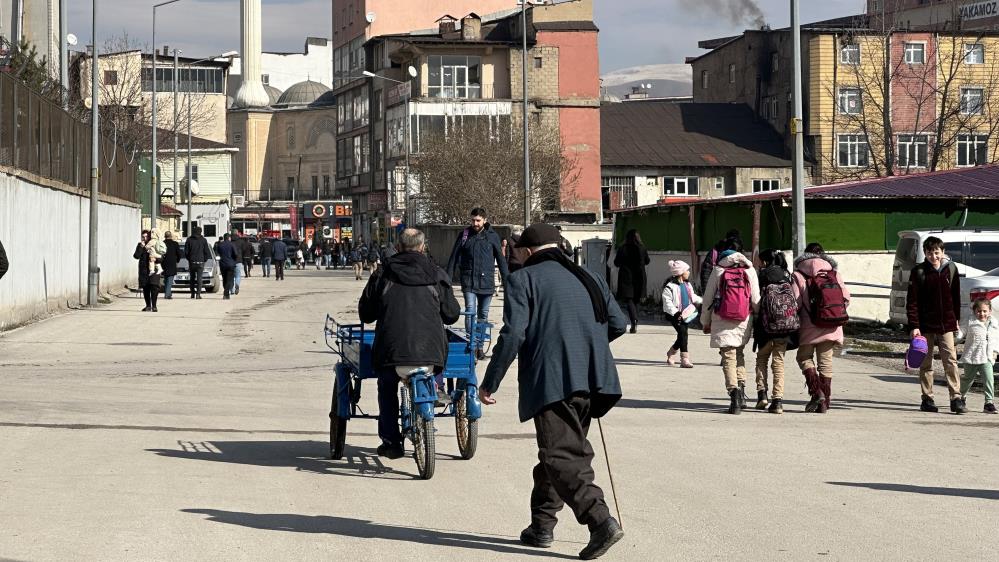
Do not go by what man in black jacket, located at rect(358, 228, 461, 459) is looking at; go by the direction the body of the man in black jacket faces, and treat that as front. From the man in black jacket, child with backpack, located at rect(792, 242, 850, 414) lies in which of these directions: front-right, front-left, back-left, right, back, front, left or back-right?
front-right

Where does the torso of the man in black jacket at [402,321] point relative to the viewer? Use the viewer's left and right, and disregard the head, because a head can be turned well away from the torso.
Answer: facing away from the viewer

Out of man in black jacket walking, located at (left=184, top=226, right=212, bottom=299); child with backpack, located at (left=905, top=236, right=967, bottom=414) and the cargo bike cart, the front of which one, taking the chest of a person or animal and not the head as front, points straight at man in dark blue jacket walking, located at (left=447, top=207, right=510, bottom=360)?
the cargo bike cart

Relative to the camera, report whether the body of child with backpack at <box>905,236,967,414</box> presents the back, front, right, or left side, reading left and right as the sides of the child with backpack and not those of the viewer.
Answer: front

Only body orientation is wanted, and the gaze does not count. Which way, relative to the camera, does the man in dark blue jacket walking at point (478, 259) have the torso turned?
toward the camera

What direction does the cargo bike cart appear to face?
away from the camera

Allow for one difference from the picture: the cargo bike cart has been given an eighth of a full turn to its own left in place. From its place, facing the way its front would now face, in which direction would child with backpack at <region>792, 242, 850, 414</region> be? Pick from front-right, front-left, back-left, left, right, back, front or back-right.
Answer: right

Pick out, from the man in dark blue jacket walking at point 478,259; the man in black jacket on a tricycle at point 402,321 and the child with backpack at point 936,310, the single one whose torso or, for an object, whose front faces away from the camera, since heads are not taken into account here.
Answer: the man in black jacket on a tricycle at point 402,321
